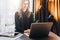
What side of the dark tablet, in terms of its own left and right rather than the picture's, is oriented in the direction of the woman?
front

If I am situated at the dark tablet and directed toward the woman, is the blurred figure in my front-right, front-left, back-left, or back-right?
front-right

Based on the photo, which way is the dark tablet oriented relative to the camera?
away from the camera

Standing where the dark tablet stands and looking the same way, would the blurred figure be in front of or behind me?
in front
